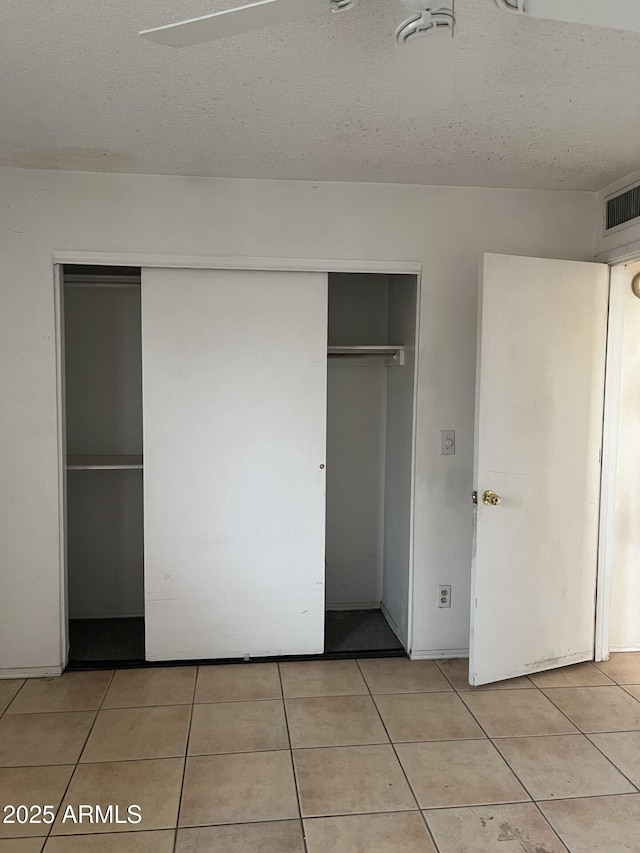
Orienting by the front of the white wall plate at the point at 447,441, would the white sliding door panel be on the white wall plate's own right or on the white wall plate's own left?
on the white wall plate's own right

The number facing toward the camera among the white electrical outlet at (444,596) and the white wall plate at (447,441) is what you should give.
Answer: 2

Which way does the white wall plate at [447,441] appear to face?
toward the camera

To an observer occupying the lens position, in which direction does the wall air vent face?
facing the viewer and to the left of the viewer

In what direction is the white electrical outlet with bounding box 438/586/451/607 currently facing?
toward the camera

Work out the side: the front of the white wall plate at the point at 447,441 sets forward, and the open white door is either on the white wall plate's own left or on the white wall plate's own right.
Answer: on the white wall plate's own left

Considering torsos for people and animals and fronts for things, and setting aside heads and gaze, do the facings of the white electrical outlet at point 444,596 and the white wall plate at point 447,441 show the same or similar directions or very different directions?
same or similar directions
